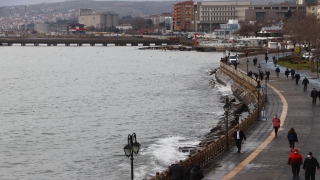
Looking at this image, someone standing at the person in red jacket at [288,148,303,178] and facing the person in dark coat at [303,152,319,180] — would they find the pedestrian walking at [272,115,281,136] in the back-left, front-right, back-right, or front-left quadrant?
back-left

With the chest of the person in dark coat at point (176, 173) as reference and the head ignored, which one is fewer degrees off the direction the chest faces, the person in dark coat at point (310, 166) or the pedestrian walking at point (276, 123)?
the pedestrian walking

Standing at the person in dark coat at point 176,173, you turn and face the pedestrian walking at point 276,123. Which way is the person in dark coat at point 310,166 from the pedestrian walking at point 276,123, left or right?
right

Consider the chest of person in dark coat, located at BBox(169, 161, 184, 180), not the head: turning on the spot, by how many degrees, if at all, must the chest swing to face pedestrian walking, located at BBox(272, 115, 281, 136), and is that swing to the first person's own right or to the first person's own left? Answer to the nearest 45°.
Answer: approximately 45° to the first person's own right

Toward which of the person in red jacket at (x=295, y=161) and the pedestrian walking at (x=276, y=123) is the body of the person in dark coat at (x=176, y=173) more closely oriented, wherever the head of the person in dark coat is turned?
the pedestrian walking

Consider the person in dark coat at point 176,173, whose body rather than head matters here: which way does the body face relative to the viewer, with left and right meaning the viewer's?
facing away from the viewer

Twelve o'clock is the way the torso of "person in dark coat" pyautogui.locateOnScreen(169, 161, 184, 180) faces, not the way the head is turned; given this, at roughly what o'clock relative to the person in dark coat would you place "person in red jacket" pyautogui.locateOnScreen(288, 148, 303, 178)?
The person in red jacket is roughly at 2 o'clock from the person in dark coat.
